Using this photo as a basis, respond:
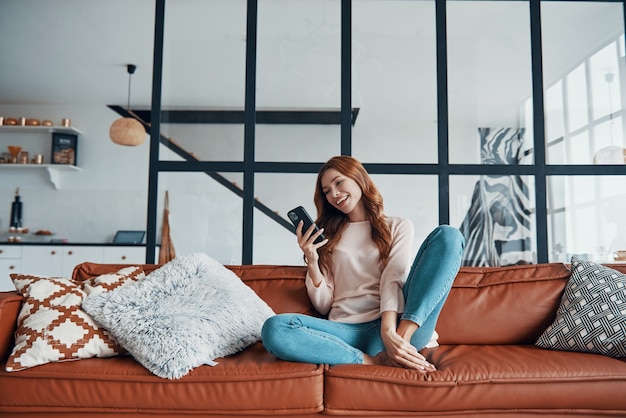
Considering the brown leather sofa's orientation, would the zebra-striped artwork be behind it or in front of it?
behind

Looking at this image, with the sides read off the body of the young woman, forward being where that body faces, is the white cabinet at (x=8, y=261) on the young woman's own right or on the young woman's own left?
on the young woman's own right

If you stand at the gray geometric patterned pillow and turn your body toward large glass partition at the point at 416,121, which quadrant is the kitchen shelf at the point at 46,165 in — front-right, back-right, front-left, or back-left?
front-left

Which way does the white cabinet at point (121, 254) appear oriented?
toward the camera

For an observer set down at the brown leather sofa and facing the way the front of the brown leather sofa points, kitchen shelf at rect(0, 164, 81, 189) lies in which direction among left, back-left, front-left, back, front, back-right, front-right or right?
back-right

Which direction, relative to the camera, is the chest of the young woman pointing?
toward the camera

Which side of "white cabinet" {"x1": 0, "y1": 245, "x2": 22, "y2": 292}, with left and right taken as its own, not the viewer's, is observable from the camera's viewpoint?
front

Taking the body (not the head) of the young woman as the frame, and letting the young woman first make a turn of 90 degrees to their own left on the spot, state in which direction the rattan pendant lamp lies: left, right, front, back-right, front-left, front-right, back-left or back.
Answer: back-left

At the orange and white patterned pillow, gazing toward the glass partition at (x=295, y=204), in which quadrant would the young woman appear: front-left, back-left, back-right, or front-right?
front-right

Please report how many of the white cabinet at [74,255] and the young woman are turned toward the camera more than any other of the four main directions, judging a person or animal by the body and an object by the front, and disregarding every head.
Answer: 2

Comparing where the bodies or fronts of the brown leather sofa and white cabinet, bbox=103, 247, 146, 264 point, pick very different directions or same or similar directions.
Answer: same or similar directions

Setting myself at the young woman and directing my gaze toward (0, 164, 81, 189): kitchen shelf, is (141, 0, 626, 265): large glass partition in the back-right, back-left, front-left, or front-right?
front-right

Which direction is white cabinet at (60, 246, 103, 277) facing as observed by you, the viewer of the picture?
facing the viewer

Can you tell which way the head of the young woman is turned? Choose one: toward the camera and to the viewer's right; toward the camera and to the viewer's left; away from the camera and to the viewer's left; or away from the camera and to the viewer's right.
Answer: toward the camera and to the viewer's left

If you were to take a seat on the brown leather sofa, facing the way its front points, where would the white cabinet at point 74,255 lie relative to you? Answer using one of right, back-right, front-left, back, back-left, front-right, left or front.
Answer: back-right

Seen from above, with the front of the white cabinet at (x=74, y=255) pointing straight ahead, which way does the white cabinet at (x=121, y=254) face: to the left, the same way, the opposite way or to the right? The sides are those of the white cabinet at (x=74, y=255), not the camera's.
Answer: the same way

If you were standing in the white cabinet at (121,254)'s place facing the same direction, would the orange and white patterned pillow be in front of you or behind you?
in front

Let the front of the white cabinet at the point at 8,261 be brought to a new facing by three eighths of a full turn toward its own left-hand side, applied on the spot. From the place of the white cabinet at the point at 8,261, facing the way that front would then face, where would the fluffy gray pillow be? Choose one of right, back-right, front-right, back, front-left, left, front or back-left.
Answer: back-right
